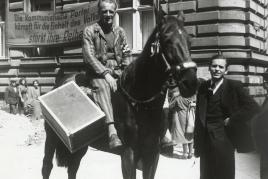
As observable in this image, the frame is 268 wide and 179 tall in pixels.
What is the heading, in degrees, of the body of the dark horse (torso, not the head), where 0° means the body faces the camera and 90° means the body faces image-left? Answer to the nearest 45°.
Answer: approximately 315°

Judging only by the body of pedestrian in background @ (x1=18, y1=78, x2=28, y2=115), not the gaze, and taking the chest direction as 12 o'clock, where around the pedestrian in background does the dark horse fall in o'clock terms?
The dark horse is roughly at 12 o'clock from the pedestrian in background.

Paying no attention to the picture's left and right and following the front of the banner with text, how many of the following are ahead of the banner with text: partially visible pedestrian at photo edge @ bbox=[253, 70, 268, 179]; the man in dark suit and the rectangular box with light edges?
3

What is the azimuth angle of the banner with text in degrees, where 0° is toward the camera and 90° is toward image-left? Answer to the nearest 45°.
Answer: approximately 0°

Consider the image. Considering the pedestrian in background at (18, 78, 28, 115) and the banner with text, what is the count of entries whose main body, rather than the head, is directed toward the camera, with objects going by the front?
2

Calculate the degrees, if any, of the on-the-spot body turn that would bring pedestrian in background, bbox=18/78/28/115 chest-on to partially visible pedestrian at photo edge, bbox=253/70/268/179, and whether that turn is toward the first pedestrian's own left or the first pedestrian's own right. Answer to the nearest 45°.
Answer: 0° — they already face them

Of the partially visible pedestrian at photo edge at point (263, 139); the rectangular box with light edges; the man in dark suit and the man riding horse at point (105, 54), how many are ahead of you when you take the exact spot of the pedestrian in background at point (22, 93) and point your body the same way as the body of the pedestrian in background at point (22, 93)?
4
